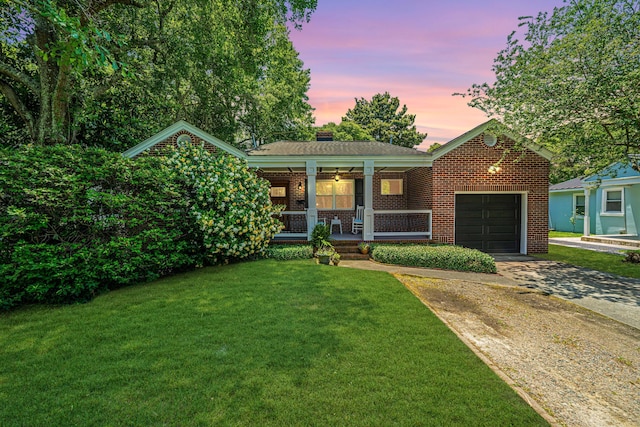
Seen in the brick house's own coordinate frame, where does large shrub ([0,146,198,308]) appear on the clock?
The large shrub is roughly at 2 o'clock from the brick house.

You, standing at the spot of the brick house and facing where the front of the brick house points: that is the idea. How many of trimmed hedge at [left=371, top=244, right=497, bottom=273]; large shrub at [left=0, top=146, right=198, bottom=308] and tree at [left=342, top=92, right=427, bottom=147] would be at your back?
1

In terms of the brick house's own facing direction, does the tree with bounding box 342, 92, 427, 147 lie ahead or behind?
behind

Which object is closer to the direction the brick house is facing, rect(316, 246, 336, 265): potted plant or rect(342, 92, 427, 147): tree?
the potted plant

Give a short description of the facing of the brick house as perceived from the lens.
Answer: facing the viewer

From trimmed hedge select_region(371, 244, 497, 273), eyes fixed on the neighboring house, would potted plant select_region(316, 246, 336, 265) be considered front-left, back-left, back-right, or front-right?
back-left
